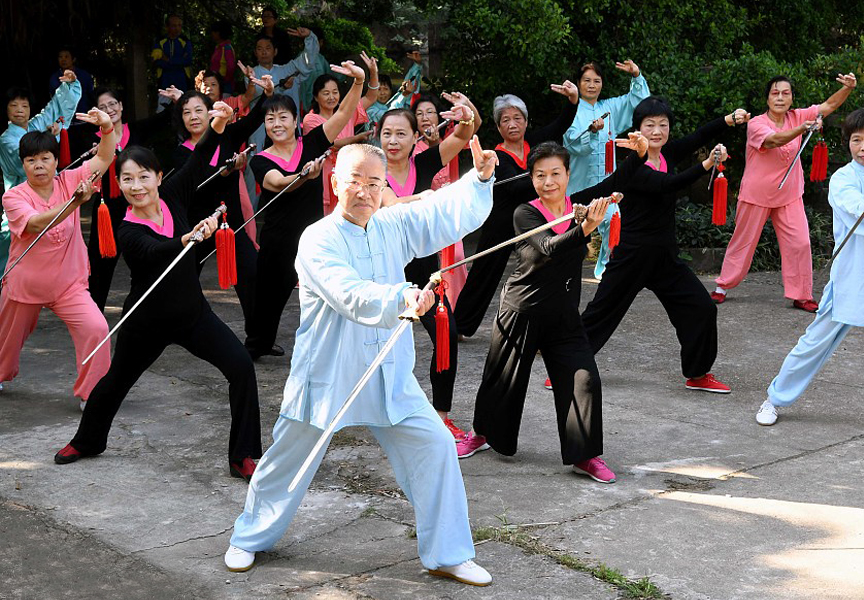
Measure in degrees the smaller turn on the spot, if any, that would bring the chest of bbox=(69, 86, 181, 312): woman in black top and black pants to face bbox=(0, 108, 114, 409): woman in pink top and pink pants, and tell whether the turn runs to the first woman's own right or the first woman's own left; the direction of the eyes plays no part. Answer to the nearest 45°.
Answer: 0° — they already face them

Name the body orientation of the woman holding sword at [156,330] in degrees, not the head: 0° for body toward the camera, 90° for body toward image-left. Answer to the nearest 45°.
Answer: approximately 0°

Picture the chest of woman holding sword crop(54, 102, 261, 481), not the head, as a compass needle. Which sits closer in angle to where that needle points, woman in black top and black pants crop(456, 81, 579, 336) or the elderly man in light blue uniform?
the elderly man in light blue uniform

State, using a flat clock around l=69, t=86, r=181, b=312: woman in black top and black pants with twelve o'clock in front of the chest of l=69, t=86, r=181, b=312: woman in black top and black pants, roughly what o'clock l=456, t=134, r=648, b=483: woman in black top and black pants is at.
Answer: l=456, t=134, r=648, b=483: woman in black top and black pants is roughly at 11 o'clock from l=69, t=86, r=181, b=312: woman in black top and black pants.

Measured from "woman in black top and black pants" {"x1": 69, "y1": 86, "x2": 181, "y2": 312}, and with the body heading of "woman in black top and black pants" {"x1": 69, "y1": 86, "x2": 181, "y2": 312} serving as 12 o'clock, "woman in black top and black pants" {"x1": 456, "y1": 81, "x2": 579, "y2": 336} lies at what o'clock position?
"woman in black top and black pants" {"x1": 456, "y1": 81, "x2": 579, "y2": 336} is roughly at 10 o'clock from "woman in black top and black pants" {"x1": 69, "y1": 86, "x2": 181, "y2": 312}.

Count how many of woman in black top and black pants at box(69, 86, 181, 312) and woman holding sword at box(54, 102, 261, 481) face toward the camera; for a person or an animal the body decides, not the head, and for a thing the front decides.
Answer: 2

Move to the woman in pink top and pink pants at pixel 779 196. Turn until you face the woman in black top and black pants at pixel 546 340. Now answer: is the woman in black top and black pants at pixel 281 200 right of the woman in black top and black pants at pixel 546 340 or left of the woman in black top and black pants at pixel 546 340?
right

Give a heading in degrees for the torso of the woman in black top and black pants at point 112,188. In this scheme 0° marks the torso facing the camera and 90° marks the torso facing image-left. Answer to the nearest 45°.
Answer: approximately 0°

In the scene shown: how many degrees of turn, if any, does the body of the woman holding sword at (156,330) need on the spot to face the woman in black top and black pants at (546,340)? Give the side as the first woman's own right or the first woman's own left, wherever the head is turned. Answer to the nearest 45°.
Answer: approximately 90° to the first woman's own left

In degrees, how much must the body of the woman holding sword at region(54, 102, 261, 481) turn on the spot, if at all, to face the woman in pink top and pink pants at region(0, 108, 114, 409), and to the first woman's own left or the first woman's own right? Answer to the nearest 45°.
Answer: approximately 135° to the first woman's own right
